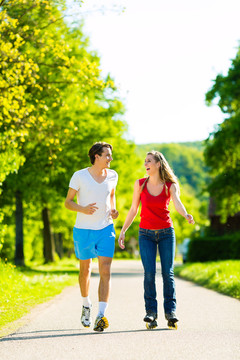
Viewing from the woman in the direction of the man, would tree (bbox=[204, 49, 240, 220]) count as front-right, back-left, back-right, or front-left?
back-right

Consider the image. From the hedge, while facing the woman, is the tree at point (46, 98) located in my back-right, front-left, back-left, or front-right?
front-right

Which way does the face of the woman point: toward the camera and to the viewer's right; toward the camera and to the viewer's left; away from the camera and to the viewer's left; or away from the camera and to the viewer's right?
toward the camera and to the viewer's left

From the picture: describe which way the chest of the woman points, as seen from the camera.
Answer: toward the camera

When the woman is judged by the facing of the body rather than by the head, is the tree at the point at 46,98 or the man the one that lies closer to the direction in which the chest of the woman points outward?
the man

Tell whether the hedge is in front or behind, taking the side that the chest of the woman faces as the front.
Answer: behind

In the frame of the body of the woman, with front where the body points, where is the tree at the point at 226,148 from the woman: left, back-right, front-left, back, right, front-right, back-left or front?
back

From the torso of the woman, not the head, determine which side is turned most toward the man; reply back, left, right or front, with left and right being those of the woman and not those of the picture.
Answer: right
